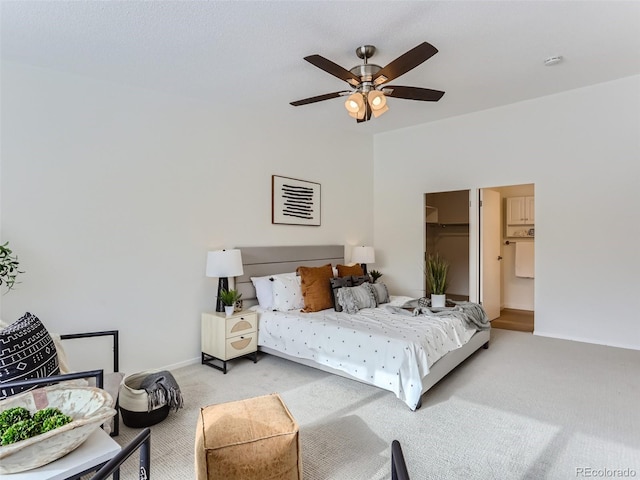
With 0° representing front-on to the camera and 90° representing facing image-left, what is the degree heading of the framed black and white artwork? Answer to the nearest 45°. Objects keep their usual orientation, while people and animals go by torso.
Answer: approximately 315°

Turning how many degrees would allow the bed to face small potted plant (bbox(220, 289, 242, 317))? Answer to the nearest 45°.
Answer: approximately 135° to its right

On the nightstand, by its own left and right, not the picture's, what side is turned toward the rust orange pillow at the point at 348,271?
left

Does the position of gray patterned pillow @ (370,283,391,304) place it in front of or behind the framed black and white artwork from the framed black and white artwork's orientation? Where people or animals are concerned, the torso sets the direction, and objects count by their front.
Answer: in front

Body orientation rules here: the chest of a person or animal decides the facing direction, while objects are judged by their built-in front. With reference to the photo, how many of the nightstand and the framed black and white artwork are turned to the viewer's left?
0
